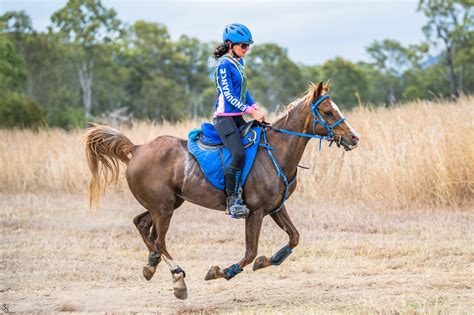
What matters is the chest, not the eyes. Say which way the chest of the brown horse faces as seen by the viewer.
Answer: to the viewer's right

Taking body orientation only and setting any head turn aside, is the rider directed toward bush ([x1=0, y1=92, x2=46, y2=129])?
no

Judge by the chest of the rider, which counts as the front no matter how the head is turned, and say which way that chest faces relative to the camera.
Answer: to the viewer's right

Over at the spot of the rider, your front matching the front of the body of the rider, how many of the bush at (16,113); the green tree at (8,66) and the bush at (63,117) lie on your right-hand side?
0

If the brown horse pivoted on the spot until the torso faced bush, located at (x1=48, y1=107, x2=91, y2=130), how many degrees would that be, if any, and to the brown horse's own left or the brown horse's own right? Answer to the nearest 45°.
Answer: approximately 90° to the brown horse's own left

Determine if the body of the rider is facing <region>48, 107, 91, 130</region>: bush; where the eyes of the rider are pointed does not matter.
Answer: no

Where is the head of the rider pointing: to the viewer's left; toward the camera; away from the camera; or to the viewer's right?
to the viewer's right

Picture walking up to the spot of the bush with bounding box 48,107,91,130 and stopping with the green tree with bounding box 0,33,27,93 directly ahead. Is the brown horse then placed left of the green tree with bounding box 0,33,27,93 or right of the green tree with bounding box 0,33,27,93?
left
